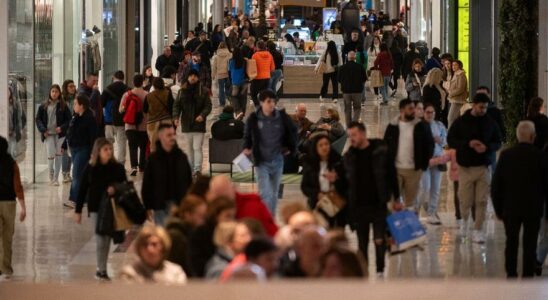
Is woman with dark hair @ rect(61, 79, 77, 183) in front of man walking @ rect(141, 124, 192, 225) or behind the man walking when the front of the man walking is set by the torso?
behind

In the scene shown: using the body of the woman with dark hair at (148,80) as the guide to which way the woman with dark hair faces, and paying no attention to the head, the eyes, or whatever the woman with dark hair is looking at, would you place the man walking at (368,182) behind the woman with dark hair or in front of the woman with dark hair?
in front

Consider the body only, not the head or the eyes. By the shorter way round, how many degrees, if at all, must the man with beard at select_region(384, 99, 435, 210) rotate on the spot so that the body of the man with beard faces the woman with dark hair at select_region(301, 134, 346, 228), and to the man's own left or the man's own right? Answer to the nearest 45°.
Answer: approximately 45° to the man's own right

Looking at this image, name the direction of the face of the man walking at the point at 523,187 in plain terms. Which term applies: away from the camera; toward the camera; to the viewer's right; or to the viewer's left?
away from the camera

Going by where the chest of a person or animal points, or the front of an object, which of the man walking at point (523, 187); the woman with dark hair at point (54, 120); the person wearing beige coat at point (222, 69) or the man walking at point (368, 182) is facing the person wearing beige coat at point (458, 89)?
the man walking at point (523, 187)

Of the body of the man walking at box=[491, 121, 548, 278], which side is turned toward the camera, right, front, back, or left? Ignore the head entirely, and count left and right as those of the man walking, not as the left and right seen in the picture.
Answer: back

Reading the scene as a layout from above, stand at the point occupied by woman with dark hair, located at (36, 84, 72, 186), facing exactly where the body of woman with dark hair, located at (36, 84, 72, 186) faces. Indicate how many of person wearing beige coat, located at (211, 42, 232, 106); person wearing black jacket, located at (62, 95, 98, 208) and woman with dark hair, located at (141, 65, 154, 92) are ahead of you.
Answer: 1

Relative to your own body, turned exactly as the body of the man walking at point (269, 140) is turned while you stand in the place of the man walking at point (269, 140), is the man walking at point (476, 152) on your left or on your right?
on your left

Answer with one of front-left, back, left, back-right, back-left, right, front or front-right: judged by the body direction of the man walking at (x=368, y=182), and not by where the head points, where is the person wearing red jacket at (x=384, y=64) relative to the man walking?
back-right
